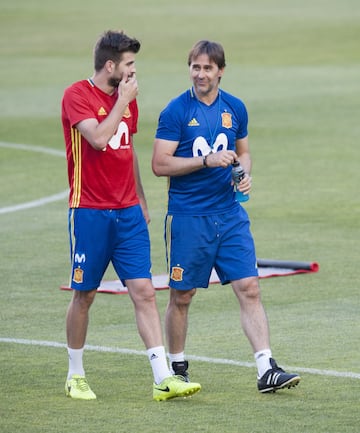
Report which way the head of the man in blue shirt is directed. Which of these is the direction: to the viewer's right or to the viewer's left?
to the viewer's left

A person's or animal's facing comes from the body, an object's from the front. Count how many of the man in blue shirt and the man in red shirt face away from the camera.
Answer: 0

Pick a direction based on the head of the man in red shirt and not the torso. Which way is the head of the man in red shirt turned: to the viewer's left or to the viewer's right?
to the viewer's right

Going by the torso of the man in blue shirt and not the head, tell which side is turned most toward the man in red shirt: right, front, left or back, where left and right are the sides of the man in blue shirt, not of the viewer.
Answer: right

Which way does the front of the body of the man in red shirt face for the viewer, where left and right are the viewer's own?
facing the viewer and to the right of the viewer
